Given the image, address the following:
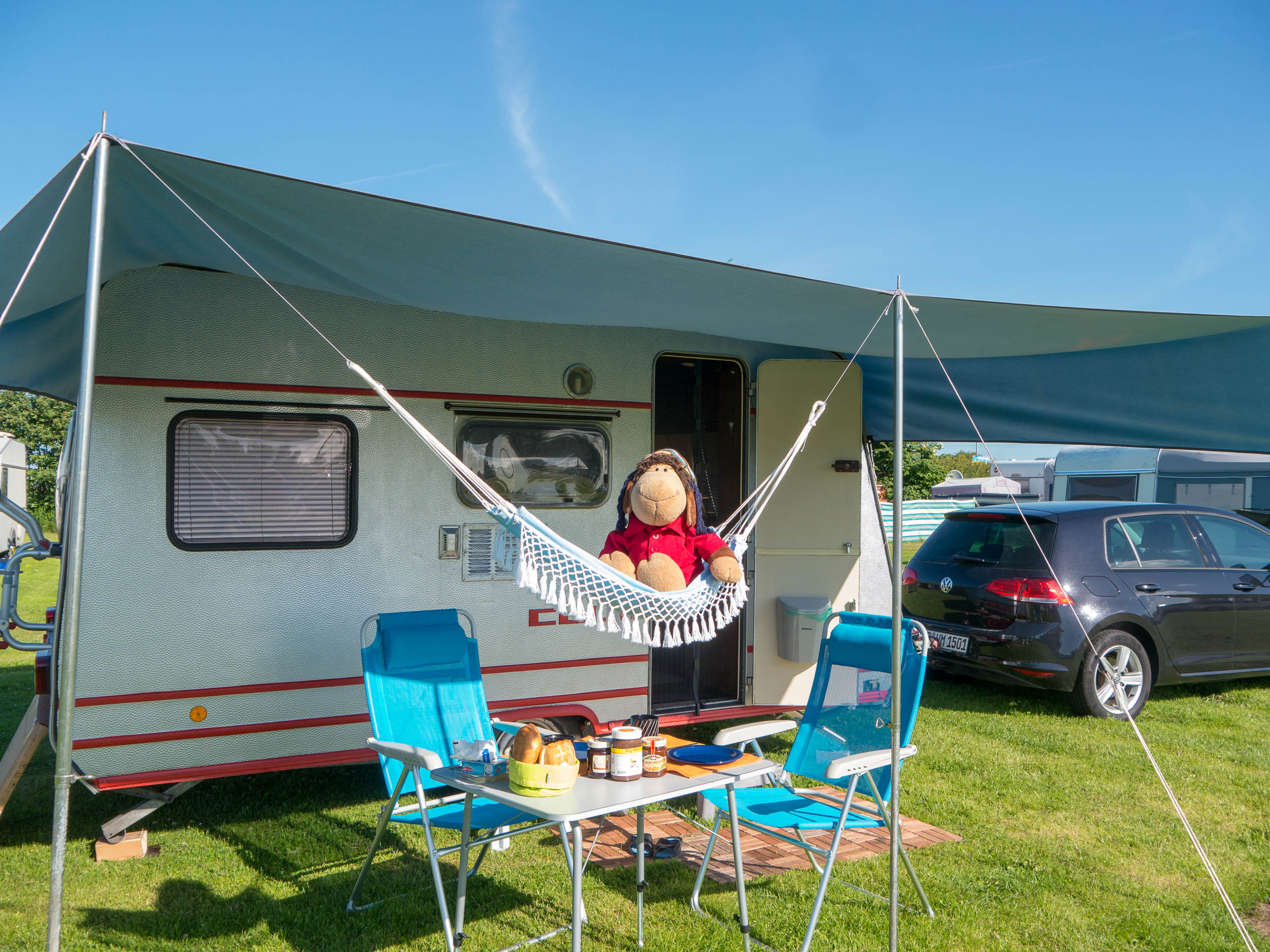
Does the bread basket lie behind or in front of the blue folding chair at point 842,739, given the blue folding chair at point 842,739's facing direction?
in front

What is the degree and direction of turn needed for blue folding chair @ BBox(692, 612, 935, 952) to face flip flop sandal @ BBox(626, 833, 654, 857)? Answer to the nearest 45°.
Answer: approximately 45° to its right

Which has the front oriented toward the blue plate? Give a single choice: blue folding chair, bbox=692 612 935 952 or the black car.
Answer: the blue folding chair

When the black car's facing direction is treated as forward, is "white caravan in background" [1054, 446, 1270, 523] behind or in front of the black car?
in front

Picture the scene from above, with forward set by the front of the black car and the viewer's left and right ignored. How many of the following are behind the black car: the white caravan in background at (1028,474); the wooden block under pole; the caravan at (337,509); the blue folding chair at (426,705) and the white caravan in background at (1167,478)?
3

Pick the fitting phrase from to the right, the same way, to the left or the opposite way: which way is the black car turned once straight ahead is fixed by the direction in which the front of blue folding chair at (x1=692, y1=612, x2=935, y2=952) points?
the opposite way

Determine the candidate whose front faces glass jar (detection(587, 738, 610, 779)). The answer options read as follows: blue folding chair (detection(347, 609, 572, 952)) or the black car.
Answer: the blue folding chair

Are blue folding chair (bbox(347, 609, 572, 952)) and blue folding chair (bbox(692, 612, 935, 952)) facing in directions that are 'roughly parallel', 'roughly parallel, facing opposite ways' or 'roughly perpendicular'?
roughly perpendicular

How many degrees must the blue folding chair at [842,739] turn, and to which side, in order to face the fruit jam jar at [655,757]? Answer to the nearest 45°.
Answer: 0° — it already faces it

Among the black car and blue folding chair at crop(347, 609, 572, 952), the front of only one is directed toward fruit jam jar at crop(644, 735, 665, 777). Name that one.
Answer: the blue folding chair

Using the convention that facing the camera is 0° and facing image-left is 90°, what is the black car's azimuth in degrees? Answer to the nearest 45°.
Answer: approximately 225°

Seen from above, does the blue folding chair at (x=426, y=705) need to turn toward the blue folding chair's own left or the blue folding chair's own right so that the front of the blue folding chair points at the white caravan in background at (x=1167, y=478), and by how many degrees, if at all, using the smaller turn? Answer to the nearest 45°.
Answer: approximately 90° to the blue folding chair's own left

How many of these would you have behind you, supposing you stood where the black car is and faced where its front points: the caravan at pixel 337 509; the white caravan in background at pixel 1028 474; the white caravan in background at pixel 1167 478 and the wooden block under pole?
2

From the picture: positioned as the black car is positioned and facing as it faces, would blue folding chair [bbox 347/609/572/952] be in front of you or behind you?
behind

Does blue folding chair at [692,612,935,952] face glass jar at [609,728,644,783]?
yes

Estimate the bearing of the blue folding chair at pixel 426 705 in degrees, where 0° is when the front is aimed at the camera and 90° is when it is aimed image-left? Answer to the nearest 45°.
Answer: approximately 315°

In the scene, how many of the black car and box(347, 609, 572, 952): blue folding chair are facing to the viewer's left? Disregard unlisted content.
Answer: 0

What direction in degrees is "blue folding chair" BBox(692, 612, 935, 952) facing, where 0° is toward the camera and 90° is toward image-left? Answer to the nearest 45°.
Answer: approximately 45°
